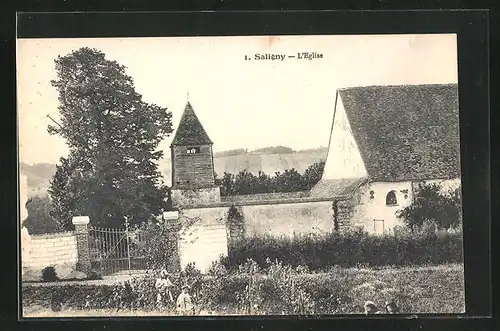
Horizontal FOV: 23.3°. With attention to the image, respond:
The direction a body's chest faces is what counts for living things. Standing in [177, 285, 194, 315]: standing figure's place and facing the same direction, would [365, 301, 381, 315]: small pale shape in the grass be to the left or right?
on its left

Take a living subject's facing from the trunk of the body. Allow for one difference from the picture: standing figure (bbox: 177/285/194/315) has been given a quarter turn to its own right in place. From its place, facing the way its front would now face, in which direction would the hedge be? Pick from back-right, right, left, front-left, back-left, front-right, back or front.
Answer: back

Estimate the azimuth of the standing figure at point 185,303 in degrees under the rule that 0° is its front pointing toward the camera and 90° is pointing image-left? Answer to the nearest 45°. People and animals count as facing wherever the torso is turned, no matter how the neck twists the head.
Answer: approximately 0°
